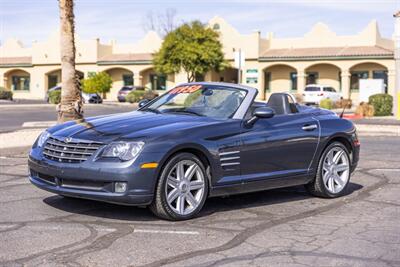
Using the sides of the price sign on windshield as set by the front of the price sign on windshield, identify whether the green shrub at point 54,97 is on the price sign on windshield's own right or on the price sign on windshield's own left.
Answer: on the price sign on windshield's own right

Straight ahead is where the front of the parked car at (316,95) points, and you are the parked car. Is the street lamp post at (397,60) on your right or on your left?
on your right

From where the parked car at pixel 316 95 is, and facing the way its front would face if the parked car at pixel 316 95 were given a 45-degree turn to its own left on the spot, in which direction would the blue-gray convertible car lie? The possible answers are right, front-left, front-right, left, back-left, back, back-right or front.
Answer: back

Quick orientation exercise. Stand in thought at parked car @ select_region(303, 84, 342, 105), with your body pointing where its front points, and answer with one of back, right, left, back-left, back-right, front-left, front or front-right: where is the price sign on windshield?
back-right

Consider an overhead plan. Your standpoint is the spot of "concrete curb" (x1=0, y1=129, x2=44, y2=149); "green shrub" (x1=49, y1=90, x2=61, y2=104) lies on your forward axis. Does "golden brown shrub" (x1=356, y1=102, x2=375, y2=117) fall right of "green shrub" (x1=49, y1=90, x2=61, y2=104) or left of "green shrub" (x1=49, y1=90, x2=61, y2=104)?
right

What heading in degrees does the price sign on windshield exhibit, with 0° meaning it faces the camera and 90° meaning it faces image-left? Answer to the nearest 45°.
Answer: approximately 45°

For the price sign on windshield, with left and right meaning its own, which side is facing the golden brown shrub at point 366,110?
back

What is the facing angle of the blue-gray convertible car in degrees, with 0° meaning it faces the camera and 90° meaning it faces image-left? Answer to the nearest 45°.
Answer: approximately 45°

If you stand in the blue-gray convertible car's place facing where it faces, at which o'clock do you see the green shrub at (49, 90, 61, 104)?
The green shrub is roughly at 4 o'clock from the blue-gray convertible car.

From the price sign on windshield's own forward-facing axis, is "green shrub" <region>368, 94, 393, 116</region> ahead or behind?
behind

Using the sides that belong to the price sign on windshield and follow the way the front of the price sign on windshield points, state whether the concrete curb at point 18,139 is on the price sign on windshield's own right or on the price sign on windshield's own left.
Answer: on the price sign on windshield's own right

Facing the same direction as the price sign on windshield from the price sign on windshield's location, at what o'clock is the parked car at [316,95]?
The parked car is roughly at 5 o'clock from the price sign on windshield.
